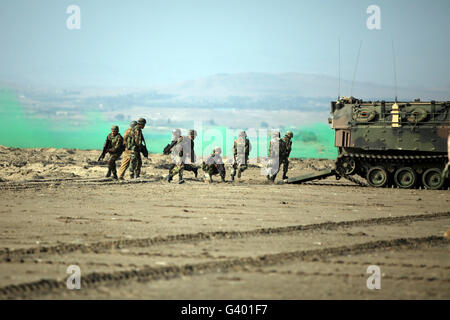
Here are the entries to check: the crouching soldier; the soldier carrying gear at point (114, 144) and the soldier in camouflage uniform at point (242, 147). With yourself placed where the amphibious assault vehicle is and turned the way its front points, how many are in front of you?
0

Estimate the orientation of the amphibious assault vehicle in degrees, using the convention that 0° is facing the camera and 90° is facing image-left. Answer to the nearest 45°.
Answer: approximately 270°

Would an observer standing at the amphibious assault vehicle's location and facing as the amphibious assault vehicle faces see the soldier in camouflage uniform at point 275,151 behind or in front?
behind

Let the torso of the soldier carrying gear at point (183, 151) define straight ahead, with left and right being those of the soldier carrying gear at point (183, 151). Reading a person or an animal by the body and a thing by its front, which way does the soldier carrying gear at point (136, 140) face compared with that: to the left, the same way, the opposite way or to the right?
the same way
